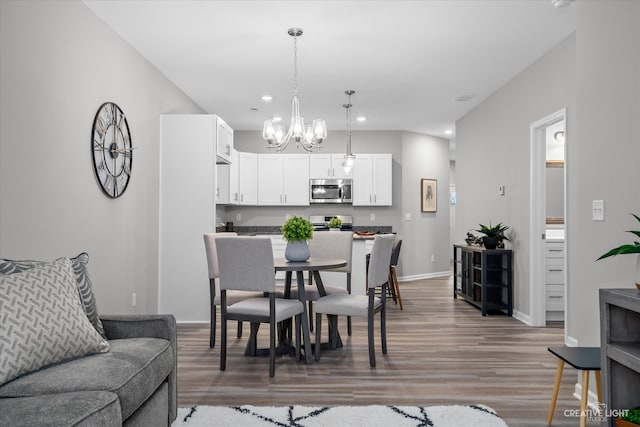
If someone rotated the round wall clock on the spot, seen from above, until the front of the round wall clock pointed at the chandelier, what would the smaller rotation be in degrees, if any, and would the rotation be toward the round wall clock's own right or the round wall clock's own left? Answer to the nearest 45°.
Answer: approximately 45° to the round wall clock's own left

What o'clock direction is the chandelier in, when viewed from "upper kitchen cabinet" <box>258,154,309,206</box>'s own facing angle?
The chandelier is roughly at 12 o'clock from the upper kitchen cabinet.

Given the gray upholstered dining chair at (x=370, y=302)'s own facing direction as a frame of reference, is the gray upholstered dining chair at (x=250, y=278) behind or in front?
in front

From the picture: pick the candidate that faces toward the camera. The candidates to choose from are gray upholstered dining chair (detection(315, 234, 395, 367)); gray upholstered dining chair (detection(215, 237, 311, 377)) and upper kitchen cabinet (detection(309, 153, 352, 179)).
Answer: the upper kitchen cabinet

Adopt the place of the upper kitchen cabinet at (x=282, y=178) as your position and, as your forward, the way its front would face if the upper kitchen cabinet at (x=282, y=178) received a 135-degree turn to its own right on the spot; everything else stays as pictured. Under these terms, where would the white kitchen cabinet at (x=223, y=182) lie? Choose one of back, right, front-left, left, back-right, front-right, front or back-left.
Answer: left

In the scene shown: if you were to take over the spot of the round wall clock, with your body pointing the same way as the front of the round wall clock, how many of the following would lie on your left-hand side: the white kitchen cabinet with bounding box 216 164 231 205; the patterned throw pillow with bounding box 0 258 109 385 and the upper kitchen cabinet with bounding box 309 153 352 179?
2

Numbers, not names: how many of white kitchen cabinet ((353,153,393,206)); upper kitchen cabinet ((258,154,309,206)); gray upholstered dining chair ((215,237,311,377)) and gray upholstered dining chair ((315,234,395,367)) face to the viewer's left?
1

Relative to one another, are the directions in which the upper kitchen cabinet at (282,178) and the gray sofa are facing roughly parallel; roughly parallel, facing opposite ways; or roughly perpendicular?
roughly perpendicular

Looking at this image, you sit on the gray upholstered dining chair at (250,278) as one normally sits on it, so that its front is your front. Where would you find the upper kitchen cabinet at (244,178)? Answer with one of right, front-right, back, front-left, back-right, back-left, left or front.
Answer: front-left

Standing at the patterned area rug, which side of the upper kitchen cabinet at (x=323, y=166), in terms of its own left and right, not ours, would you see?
front

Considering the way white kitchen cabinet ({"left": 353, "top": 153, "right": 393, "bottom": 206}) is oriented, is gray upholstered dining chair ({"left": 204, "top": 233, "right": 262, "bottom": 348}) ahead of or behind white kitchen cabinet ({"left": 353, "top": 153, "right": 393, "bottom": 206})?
ahead

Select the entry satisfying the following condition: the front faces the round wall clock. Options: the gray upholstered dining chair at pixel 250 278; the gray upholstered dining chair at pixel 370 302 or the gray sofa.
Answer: the gray upholstered dining chair at pixel 370 302

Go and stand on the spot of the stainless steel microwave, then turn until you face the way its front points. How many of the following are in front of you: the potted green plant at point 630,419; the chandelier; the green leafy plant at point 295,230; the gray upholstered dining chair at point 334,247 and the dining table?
5

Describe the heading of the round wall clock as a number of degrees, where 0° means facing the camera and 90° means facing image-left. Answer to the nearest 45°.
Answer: approximately 315°

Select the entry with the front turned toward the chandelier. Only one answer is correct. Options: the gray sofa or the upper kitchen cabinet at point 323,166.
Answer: the upper kitchen cabinet

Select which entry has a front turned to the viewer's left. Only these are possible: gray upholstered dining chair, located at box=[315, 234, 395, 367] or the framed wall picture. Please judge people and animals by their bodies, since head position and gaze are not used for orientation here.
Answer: the gray upholstered dining chair

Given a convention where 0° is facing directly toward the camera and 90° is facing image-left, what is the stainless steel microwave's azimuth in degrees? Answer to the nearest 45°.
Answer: approximately 0°

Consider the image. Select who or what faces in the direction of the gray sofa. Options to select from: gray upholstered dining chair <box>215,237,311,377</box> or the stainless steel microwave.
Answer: the stainless steel microwave

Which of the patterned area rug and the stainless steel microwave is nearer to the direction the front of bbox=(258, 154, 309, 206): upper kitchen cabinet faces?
the patterned area rug
